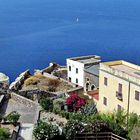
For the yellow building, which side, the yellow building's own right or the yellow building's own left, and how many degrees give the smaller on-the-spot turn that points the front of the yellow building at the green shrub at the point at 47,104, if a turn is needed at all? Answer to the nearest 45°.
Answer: approximately 45° to the yellow building's own right

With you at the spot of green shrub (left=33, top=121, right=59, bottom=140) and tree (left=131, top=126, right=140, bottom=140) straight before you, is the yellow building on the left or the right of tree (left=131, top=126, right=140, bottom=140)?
left

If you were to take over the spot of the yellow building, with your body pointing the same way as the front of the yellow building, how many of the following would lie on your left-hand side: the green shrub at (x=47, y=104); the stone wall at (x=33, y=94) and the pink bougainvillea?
0

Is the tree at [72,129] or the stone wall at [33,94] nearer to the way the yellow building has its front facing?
the tree

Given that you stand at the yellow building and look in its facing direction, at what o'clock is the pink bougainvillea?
The pink bougainvillea is roughly at 2 o'clock from the yellow building.

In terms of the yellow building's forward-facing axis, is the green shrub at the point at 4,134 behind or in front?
in front

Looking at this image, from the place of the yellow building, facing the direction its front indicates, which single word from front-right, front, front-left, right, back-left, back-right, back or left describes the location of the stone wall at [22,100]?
front-right

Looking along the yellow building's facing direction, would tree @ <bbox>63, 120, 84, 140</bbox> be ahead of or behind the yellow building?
ahead

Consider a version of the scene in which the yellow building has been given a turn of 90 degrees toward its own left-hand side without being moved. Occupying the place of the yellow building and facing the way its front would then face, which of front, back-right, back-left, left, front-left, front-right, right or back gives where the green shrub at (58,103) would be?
back-right

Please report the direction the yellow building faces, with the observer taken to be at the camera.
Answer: facing the viewer and to the left of the viewer
